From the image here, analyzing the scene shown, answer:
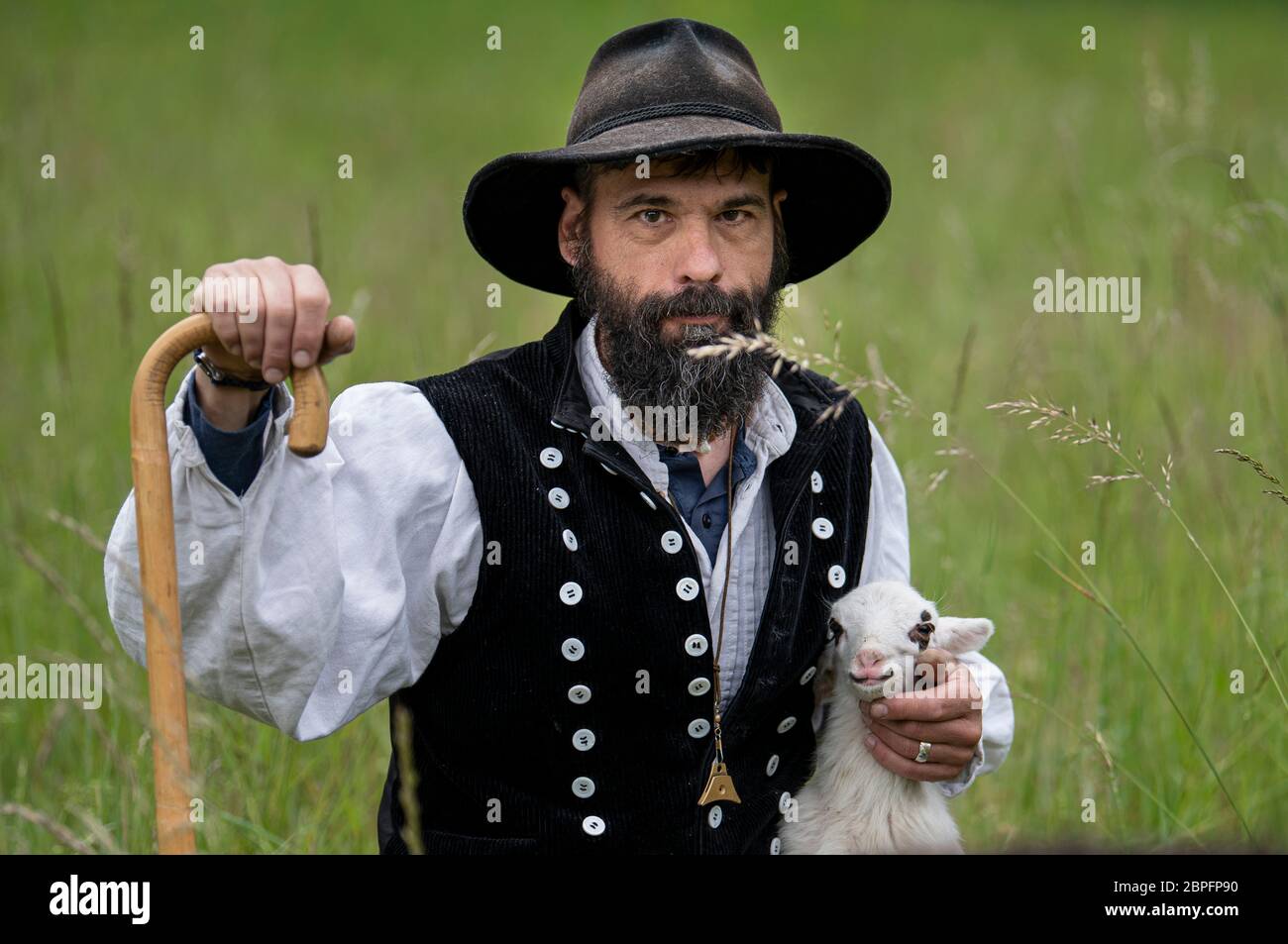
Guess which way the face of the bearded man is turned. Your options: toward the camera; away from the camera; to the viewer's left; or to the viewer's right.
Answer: toward the camera

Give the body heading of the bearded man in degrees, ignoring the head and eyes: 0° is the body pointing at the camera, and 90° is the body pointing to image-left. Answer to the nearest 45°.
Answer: approximately 315°
